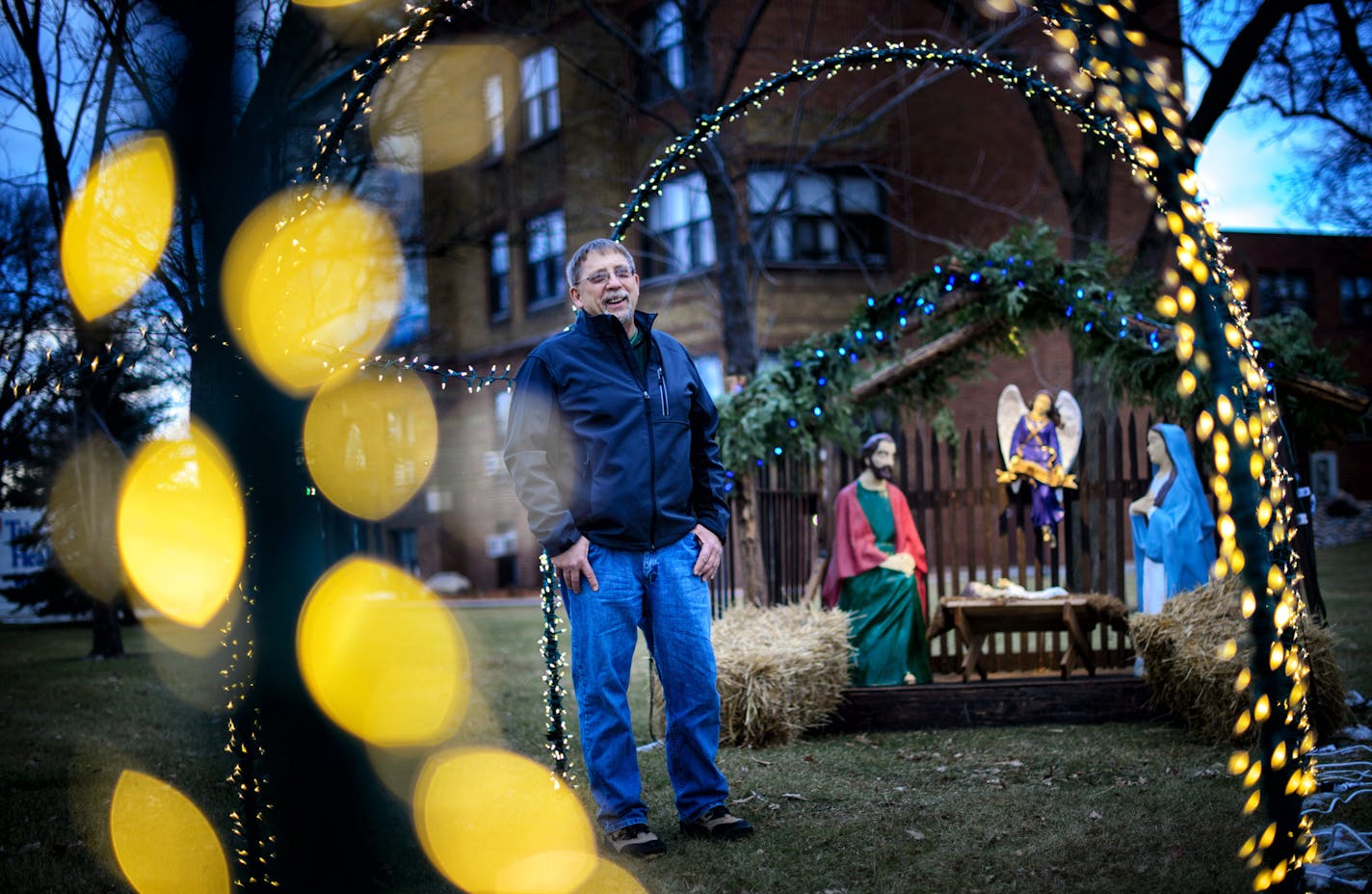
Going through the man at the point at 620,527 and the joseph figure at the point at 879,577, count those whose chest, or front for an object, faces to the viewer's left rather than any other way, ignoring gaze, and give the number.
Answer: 0

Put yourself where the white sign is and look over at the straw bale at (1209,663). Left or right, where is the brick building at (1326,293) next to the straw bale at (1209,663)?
left

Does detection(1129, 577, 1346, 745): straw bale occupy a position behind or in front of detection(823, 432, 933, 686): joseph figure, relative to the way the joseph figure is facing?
in front

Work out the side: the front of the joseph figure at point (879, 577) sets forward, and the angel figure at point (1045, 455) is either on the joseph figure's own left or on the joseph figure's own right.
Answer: on the joseph figure's own left

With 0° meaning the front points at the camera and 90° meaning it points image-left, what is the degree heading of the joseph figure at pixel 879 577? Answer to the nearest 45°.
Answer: approximately 315°

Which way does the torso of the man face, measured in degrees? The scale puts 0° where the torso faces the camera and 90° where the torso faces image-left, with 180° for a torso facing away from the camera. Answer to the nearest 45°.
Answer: approximately 315°
